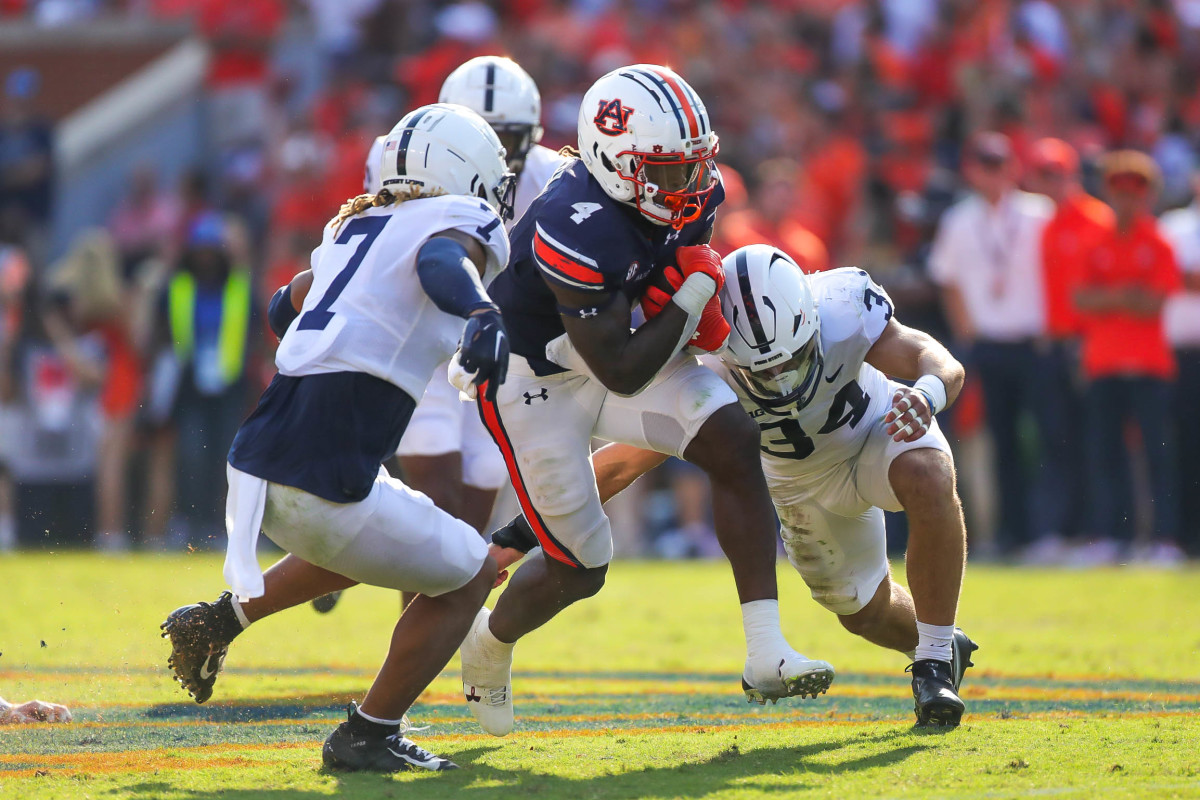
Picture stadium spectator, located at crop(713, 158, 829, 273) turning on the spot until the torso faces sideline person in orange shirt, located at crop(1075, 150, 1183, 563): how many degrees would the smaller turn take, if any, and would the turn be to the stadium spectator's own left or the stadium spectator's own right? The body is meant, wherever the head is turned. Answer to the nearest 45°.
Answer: approximately 90° to the stadium spectator's own left

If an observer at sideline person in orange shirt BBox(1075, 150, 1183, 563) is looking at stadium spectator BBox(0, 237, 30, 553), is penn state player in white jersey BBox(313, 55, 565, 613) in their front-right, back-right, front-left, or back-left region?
front-left

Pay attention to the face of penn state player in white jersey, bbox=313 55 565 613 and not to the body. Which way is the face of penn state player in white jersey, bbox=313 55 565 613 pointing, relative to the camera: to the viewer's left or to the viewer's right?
to the viewer's right

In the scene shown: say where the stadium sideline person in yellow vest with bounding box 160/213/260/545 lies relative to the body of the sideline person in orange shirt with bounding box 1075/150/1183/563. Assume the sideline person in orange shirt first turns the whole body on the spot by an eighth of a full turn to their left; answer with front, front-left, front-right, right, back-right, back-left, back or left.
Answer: back-right

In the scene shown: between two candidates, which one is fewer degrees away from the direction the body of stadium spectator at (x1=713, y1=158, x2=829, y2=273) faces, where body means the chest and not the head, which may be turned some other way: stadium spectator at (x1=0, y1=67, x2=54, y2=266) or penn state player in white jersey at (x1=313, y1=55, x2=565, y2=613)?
the penn state player in white jersey

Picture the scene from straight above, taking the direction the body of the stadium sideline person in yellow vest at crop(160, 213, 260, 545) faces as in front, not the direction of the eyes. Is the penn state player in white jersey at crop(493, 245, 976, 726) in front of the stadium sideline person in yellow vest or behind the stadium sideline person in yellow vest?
in front

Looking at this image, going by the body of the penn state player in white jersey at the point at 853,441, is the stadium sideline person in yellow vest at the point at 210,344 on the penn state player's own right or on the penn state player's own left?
on the penn state player's own right

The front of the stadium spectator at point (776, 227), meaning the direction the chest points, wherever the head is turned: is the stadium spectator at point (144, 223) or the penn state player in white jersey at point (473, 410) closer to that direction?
the penn state player in white jersey

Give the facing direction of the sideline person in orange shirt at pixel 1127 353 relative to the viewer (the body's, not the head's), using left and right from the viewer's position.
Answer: facing the viewer

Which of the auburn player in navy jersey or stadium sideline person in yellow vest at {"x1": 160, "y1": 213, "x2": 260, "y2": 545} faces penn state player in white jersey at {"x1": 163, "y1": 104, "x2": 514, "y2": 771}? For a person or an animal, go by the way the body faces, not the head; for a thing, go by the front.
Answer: the stadium sideline person in yellow vest

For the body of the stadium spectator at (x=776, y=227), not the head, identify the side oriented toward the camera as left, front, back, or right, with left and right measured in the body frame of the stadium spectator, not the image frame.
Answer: front

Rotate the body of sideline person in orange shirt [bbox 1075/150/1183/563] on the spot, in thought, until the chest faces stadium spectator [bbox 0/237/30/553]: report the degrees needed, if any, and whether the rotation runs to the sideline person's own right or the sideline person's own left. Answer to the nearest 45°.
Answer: approximately 90° to the sideline person's own right

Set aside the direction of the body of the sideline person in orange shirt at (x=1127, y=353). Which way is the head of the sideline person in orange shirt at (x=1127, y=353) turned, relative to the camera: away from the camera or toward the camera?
toward the camera

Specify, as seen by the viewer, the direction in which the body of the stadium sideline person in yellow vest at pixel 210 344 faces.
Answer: toward the camera

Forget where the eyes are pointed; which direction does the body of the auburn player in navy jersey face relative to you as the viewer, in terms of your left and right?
facing the viewer and to the right of the viewer
